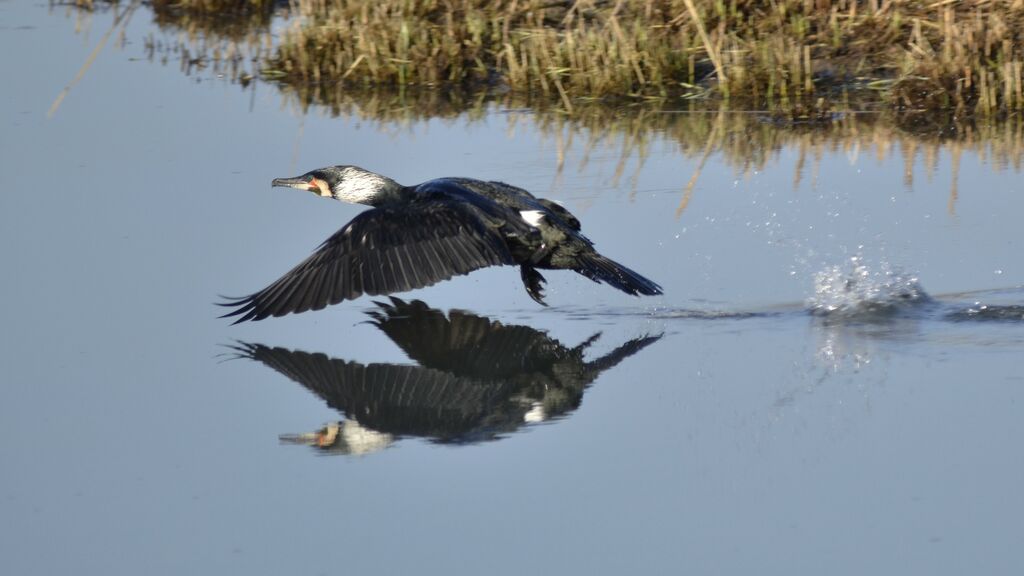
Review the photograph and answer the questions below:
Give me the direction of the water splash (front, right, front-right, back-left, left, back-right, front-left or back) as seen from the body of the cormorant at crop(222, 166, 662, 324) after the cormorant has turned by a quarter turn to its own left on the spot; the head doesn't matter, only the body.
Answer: left

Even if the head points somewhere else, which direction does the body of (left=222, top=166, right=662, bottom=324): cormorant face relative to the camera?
to the viewer's left
